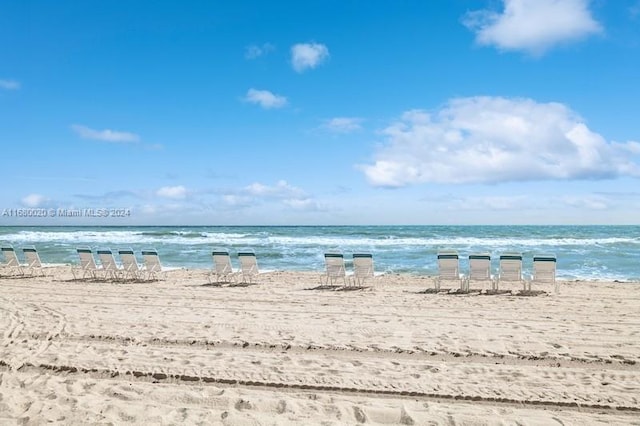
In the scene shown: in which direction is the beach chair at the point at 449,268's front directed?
away from the camera

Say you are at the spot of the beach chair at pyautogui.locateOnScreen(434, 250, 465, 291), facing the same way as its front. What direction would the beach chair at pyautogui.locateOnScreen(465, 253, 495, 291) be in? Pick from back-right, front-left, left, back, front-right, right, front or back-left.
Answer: right

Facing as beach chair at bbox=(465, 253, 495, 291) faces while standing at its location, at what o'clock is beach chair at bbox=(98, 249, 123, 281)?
beach chair at bbox=(98, 249, 123, 281) is roughly at 9 o'clock from beach chair at bbox=(465, 253, 495, 291).

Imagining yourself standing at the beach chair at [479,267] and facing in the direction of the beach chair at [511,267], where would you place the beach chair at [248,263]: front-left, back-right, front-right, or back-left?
back-left

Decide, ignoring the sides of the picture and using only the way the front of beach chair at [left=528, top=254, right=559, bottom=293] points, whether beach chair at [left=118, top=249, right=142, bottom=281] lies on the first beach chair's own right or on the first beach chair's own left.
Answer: on the first beach chair's own left

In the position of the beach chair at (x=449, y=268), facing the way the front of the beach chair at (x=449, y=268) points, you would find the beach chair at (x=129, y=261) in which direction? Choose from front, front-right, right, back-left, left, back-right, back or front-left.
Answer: left

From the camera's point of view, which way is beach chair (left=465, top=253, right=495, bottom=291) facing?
away from the camera

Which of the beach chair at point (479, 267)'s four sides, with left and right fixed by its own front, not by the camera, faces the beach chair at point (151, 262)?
left

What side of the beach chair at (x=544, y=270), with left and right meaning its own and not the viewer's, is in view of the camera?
back

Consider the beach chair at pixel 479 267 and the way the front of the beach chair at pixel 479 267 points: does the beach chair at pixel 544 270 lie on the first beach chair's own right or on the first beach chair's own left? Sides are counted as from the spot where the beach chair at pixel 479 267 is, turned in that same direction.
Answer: on the first beach chair's own right

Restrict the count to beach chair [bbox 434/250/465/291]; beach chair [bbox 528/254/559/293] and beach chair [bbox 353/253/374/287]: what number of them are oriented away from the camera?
3

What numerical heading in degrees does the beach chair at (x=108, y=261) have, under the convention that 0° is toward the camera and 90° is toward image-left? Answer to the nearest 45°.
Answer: approximately 225°

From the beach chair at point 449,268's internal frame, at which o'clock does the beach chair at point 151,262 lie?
the beach chair at point 151,262 is roughly at 9 o'clock from the beach chair at point 449,268.

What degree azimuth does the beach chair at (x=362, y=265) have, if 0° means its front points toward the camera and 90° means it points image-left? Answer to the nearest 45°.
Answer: approximately 180°
